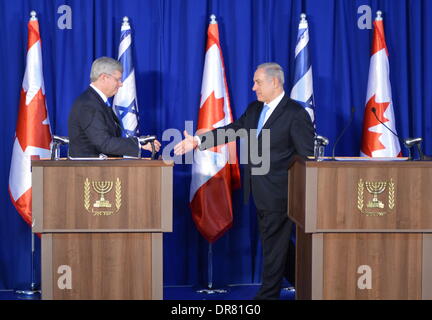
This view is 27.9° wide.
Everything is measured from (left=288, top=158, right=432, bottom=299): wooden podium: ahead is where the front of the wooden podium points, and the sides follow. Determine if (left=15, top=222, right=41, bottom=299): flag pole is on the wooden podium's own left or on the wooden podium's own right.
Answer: on the wooden podium's own right

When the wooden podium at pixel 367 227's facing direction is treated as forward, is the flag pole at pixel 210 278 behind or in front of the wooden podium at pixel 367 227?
behind

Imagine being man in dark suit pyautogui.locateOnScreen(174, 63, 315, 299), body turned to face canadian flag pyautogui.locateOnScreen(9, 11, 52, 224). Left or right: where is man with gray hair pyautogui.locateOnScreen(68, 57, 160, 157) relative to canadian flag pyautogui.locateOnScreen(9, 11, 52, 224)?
left

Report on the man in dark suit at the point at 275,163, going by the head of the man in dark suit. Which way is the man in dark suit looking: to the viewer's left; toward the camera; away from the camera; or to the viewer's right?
to the viewer's left

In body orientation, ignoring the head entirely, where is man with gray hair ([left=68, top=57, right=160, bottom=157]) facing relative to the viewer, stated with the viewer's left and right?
facing to the right of the viewer

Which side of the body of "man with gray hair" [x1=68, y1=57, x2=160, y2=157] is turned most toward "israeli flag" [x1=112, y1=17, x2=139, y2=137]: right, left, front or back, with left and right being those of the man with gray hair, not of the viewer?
left

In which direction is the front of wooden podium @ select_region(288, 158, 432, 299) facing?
toward the camera

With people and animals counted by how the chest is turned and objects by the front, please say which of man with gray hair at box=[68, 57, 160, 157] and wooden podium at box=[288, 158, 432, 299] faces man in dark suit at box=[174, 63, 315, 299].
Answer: the man with gray hair

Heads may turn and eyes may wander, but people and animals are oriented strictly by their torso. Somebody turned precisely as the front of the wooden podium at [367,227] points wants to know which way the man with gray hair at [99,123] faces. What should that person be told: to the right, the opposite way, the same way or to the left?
to the left

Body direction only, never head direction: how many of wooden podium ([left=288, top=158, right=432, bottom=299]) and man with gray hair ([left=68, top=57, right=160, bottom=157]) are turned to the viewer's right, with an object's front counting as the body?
1
